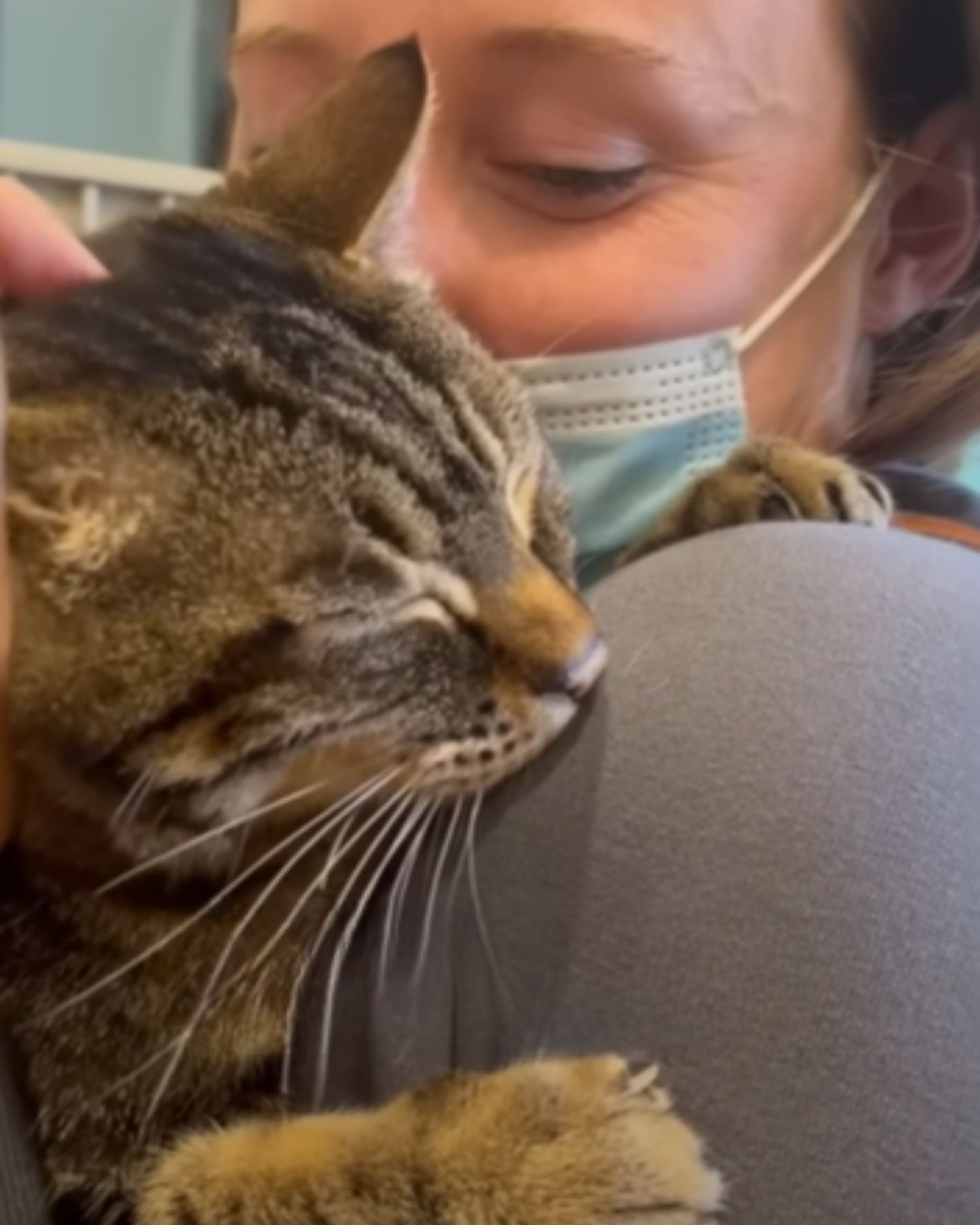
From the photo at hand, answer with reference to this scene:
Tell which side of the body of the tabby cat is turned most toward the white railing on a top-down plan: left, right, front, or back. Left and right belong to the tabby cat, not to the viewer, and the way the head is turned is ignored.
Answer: left
